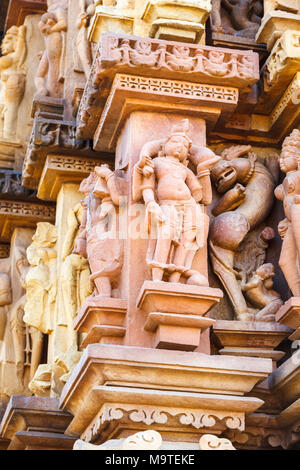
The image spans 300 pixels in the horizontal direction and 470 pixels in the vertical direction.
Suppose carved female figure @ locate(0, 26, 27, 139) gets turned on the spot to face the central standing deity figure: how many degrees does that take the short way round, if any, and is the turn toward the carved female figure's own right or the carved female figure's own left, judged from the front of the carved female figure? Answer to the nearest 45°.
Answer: approximately 135° to the carved female figure's own left

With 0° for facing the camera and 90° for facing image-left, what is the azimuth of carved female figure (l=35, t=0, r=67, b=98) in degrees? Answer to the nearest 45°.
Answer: approximately 45°

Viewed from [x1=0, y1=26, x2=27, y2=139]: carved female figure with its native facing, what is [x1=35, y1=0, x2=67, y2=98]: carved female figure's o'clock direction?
[x1=35, y1=0, x2=67, y2=98]: carved female figure is roughly at 10 o'clock from [x1=0, y1=26, x2=27, y2=139]: carved female figure.

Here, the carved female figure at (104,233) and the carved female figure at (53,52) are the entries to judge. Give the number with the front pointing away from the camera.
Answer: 0

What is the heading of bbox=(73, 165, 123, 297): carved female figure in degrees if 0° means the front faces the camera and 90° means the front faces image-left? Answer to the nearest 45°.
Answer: approximately 45°

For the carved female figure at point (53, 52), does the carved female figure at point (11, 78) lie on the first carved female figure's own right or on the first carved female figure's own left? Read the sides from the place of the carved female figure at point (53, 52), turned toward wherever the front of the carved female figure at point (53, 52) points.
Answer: on the first carved female figure's own right

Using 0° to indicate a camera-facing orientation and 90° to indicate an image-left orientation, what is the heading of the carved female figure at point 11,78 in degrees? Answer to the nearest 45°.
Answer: approximately 45°
